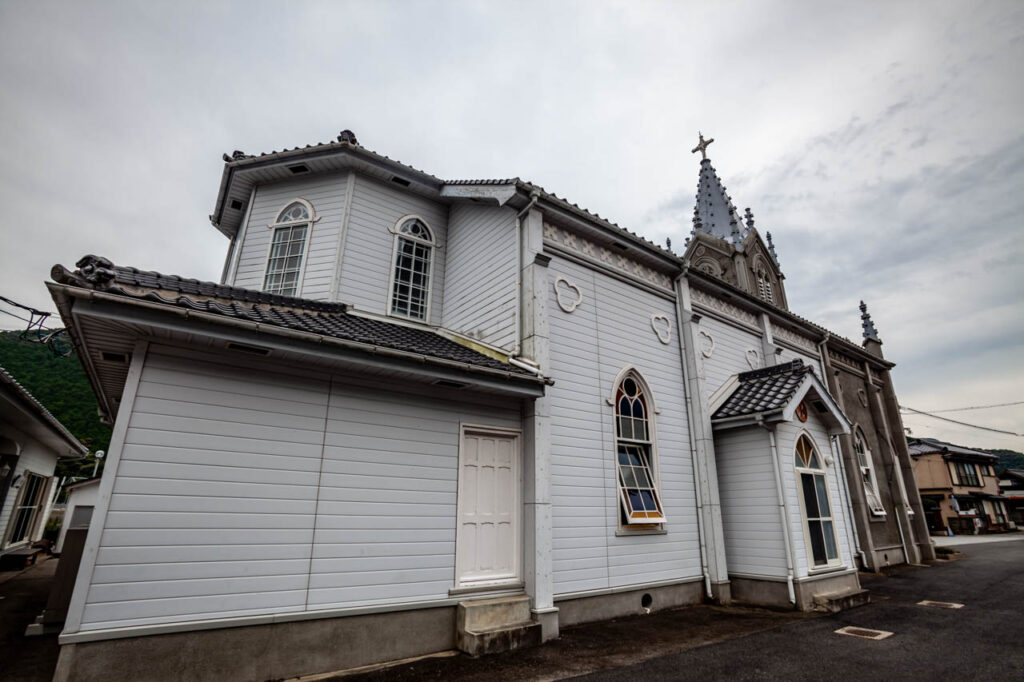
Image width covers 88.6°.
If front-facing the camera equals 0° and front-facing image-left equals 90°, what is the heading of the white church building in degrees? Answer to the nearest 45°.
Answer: approximately 225°

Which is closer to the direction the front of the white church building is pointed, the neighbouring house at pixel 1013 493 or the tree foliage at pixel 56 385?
the neighbouring house

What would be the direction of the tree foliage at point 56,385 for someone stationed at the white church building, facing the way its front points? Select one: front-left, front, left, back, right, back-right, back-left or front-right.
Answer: left

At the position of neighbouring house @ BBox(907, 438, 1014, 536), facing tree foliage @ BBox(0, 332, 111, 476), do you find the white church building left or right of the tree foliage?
left

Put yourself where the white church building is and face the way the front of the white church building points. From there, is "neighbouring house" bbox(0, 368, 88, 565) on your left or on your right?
on your left

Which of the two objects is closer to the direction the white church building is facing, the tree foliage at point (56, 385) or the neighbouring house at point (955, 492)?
the neighbouring house

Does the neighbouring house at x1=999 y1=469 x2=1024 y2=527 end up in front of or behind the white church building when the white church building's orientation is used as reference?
in front

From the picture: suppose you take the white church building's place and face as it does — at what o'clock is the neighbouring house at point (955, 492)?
The neighbouring house is roughly at 12 o'clock from the white church building.
